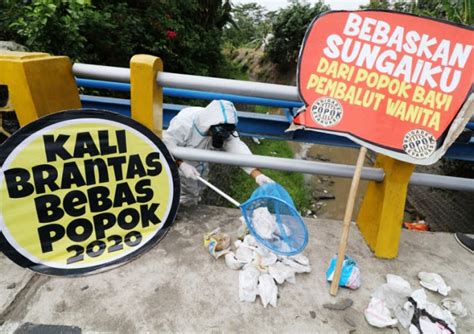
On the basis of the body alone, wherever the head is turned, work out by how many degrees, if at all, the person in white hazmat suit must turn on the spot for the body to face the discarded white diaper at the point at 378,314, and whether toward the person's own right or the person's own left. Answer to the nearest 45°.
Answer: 0° — they already face it

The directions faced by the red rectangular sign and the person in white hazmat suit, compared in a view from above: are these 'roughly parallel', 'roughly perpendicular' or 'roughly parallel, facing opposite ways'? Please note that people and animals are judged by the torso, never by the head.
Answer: roughly perpendicular

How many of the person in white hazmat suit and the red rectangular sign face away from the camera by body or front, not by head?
0

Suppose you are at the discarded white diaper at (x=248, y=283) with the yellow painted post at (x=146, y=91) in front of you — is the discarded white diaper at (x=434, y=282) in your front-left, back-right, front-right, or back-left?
back-right

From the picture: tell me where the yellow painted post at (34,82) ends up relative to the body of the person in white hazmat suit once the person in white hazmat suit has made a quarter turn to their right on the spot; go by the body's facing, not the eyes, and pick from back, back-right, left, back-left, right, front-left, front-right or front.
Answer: front

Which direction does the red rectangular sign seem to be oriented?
toward the camera

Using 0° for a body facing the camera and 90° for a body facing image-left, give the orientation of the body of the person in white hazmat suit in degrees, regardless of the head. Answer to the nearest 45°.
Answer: approximately 315°

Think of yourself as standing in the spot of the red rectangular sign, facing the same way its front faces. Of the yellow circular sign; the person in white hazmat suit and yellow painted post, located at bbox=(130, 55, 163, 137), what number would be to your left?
0

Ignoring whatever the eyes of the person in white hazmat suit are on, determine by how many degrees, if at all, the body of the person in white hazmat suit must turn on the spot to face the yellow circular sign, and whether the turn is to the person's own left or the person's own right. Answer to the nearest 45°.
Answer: approximately 90° to the person's own right

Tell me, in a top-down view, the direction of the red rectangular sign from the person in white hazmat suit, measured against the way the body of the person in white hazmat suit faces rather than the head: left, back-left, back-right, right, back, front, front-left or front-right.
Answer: front

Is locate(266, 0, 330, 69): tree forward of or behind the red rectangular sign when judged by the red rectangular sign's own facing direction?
behind

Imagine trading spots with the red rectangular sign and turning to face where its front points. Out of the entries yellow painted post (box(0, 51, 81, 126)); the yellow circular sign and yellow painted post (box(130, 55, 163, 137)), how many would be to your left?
0
